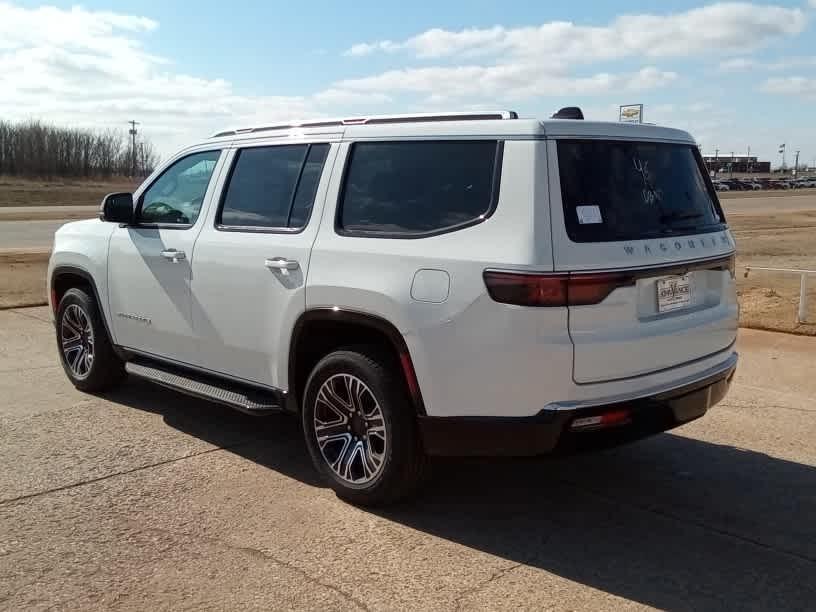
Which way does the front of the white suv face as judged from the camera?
facing away from the viewer and to the left of the viewer
